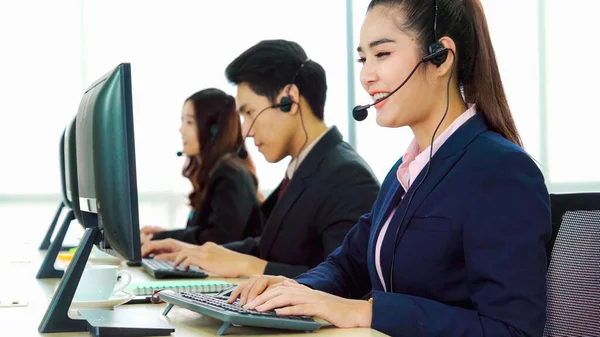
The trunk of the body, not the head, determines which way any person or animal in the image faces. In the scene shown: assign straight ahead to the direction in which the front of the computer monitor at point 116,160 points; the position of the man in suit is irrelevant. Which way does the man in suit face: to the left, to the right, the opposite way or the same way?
the opposite way

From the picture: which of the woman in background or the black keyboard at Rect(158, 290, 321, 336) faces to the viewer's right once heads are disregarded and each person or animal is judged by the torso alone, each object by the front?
the black keyboard

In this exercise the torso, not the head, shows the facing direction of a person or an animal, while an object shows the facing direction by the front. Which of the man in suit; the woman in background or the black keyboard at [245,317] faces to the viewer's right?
the black keyboard

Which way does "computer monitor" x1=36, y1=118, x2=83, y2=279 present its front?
to the viewer's right

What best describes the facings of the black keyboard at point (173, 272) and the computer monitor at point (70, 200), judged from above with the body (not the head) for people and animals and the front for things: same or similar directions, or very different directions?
same or similar directions

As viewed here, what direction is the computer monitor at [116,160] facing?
to the viewer's right

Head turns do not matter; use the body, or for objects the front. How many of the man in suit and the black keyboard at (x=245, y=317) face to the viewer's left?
1

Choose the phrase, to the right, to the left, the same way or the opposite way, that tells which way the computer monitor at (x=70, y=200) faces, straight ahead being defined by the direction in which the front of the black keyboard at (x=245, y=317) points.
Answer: the same way

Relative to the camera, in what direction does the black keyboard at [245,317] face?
facing to the right of the viewer

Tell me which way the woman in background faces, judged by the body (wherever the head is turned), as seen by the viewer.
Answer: to the viewer's left

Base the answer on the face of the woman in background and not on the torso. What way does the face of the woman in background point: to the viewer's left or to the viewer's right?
to the viewer's left

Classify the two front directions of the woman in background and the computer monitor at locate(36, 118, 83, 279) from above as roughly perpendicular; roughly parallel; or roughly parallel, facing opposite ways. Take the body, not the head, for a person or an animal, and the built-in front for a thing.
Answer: roughly parallel, facing opposite ways

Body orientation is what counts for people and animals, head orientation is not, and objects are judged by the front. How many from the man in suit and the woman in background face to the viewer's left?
2

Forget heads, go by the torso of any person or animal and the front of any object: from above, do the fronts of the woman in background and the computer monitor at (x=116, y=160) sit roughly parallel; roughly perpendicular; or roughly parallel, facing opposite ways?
roughly parallel, facing opposite ways
